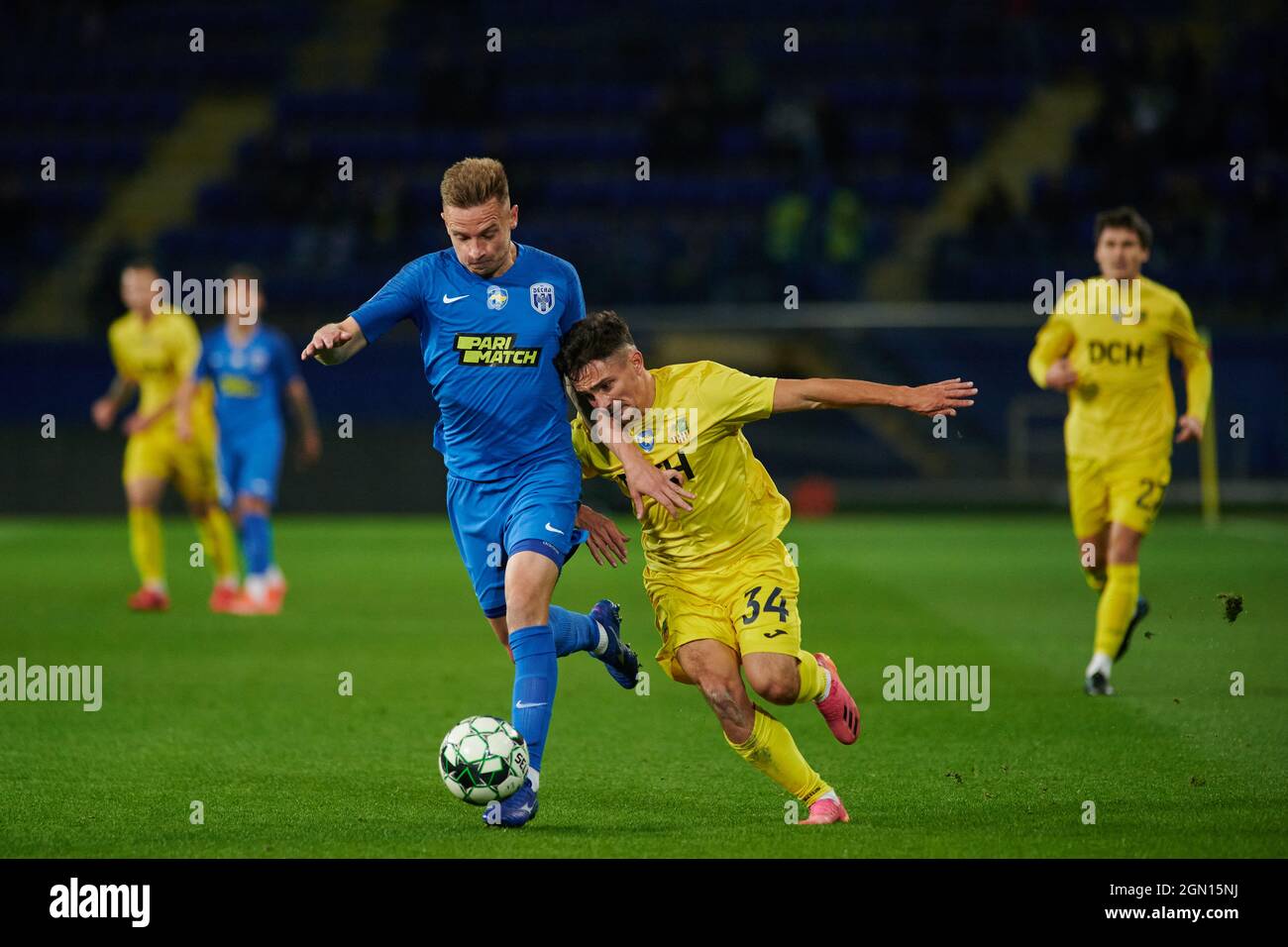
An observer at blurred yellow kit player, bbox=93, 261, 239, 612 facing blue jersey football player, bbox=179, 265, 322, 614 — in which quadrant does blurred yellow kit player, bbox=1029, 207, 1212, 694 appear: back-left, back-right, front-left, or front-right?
front-right

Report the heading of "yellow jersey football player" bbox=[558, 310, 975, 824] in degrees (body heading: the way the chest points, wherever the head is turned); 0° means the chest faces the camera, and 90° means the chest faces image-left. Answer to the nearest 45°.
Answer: approximately 45°

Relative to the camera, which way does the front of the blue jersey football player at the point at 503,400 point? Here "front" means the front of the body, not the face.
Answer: toward the camera

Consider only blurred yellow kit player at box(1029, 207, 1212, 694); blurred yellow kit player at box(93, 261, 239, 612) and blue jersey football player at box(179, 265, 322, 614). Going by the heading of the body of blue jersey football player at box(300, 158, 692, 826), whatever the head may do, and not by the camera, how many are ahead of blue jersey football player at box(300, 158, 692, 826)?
0

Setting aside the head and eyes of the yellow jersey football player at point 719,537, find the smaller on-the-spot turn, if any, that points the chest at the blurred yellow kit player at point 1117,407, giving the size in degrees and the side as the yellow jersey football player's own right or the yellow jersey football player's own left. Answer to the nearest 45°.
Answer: approximately 180°

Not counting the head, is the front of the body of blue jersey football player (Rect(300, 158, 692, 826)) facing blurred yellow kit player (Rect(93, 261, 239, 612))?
no

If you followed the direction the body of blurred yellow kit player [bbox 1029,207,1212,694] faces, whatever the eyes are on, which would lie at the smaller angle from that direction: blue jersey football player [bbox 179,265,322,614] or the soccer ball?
the soccer ball

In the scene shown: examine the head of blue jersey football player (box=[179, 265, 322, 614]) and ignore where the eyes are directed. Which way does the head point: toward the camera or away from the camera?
toward the camera

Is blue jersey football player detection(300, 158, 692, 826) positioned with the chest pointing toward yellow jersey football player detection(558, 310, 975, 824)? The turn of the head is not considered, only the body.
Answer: no

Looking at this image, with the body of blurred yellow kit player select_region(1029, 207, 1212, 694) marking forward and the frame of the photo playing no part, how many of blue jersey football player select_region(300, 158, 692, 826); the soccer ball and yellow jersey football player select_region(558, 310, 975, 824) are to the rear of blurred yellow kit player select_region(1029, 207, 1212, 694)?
0

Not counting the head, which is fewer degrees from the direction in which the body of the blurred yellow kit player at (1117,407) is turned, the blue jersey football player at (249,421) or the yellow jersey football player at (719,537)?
the yellow jersey football player

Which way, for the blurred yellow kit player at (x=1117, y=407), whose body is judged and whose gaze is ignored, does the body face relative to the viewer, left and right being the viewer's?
facing the viewer

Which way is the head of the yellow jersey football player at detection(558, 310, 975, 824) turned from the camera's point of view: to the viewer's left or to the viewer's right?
to the viewer's left

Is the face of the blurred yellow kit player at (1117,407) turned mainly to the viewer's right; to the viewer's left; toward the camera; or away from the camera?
toward the camera

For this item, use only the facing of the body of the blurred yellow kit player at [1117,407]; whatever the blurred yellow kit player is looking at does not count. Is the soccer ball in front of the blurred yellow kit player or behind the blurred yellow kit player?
in front

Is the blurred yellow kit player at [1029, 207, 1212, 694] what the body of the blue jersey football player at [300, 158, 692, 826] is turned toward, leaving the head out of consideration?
no

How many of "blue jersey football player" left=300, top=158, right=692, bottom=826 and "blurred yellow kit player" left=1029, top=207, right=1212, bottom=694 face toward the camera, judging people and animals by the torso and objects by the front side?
2

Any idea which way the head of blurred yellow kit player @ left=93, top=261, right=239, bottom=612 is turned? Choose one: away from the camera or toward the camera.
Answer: toward the camera
